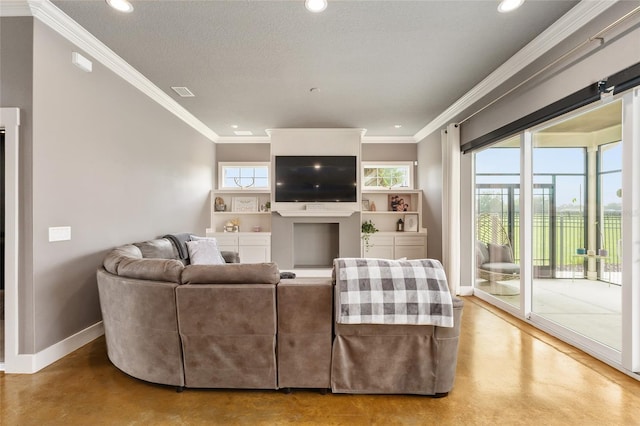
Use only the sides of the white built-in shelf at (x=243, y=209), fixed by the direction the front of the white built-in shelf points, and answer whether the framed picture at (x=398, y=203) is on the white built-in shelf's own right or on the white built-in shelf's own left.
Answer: on the white built-in shelf's own left

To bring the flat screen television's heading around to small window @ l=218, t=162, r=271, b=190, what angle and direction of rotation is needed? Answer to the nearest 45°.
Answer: approximately 135° to its right

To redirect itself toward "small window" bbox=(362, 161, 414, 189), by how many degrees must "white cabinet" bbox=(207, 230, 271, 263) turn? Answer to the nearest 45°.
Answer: approximately 90° to its left

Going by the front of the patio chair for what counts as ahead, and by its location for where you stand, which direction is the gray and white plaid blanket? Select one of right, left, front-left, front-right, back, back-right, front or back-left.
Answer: front-right

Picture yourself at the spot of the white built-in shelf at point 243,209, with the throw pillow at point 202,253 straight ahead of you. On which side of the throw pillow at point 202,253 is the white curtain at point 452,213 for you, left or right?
left

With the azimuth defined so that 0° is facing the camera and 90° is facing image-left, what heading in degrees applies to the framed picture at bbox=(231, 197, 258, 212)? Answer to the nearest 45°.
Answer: approximately 0°

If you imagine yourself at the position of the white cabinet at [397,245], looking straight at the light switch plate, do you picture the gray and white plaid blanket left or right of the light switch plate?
left

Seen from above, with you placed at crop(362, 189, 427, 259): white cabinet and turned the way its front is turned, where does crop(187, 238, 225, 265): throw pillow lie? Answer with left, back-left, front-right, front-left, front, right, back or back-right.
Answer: front-right

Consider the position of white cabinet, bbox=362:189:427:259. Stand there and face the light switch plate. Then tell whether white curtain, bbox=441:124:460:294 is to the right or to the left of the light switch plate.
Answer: left

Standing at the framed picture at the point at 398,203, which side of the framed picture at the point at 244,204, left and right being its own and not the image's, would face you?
left
